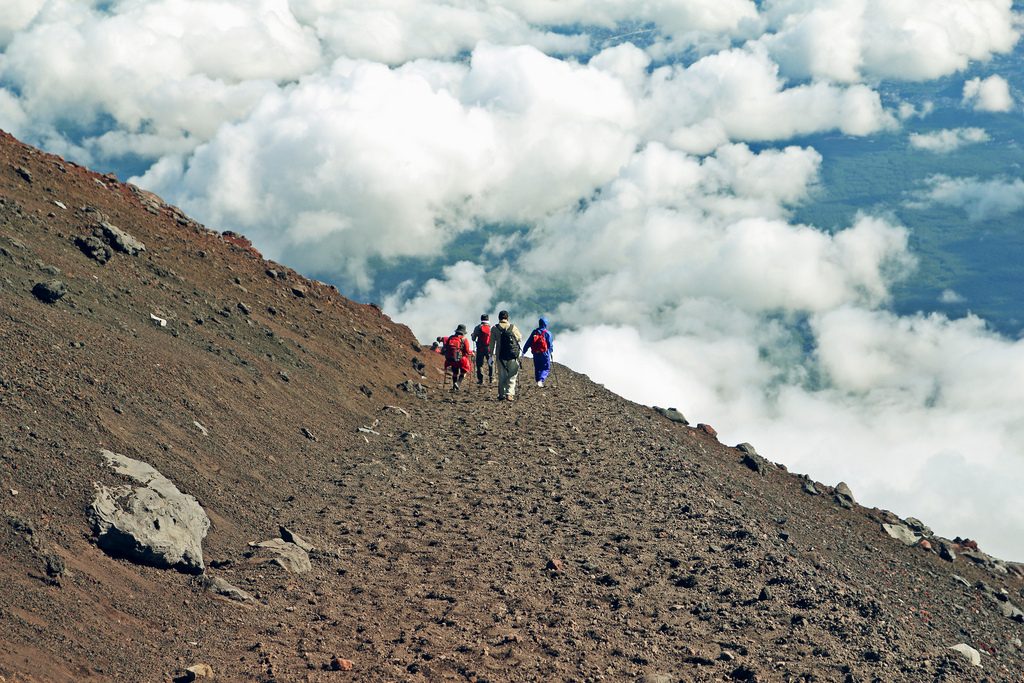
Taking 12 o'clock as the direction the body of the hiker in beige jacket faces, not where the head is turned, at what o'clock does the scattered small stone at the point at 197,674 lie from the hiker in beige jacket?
The scattered small stone is roughly at 6 o'clock from the hiker in beige jacket.

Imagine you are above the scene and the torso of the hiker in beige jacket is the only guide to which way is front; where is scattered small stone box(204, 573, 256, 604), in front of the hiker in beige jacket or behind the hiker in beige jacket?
behind

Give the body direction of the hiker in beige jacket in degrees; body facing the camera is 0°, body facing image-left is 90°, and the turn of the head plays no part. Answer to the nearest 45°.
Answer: approximately 180°

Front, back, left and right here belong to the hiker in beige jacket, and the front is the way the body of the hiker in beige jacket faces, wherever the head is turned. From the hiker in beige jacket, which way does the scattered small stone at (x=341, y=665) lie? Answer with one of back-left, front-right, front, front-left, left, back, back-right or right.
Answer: back

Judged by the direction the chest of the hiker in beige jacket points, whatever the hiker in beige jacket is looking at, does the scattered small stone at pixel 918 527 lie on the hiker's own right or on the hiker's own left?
on the hiker's own right

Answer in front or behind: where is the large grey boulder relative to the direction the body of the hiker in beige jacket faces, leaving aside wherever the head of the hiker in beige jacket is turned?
behind

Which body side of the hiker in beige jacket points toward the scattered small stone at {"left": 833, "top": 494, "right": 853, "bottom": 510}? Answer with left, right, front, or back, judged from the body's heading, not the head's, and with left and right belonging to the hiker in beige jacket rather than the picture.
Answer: right

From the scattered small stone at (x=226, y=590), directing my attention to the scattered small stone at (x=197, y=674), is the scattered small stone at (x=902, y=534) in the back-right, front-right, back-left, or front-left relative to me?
back-left

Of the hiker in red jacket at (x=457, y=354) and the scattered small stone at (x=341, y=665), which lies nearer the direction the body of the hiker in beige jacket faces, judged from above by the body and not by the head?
the hiker in red jacket

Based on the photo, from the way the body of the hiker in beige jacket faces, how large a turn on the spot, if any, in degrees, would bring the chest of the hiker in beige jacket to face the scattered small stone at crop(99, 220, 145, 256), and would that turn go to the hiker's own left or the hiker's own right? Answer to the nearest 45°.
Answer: approximately 90° to the hiker's own left

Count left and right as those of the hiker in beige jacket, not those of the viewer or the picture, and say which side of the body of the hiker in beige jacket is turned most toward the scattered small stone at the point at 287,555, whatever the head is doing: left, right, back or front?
back

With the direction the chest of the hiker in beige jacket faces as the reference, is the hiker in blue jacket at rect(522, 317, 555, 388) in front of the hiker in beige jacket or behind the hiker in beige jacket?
in front

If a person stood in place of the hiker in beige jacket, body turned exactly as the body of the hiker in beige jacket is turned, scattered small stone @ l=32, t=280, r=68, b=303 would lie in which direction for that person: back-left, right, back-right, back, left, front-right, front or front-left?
back-left

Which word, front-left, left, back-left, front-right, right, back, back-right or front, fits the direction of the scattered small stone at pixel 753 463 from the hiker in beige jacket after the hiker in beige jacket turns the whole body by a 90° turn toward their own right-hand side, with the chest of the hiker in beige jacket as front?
front
